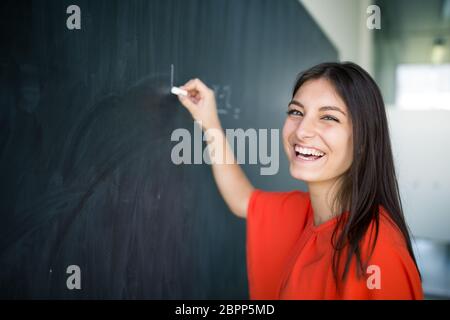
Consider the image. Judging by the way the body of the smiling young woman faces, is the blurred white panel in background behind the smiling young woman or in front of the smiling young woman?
behind

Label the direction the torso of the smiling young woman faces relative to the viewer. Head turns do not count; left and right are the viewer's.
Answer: facing the viewer and to the left of the viewer

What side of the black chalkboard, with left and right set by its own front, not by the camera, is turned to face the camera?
front

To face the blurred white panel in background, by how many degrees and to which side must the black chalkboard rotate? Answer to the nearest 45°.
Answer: approximately 135° to its left

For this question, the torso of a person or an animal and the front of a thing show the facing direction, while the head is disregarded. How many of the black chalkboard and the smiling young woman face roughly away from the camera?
0
